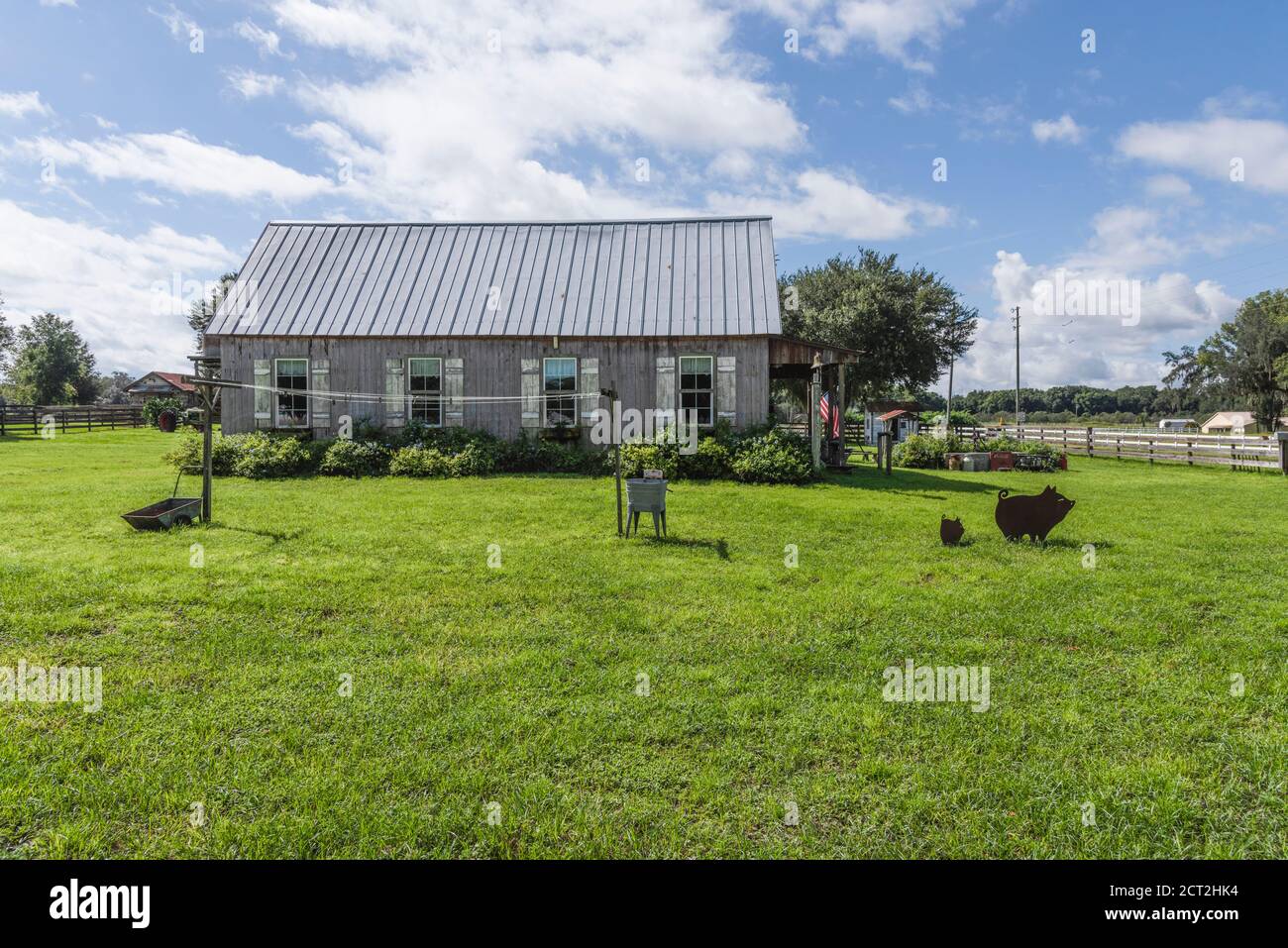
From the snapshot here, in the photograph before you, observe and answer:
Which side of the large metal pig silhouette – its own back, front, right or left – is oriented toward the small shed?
left

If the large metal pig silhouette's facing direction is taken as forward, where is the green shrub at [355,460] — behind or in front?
behind

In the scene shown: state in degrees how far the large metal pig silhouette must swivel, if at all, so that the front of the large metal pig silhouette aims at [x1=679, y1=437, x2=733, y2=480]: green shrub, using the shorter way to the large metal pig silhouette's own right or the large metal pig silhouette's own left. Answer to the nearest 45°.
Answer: approximately 135° to the large metal pig silhouette's own left

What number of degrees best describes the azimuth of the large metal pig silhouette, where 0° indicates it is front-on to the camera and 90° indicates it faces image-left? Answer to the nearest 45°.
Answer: approximately 270°

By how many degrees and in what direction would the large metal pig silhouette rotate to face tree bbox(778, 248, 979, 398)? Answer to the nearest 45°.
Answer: approximately 90° to its left
